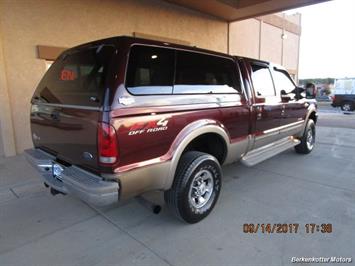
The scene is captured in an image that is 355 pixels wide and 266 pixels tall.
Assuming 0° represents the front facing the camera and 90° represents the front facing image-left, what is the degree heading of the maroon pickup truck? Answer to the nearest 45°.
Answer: approximately 225°
